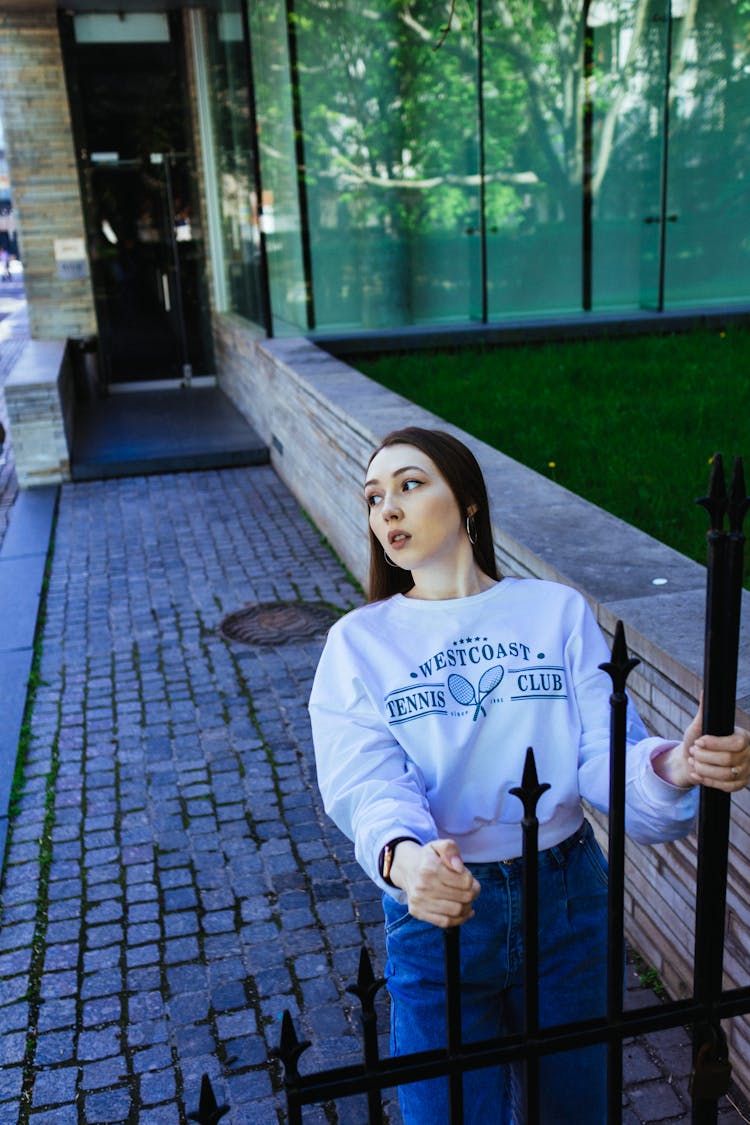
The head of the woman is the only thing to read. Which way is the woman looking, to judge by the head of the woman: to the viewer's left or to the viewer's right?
to the viewer's left

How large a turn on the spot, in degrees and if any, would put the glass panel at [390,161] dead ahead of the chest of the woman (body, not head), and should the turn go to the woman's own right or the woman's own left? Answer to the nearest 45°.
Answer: approximately 180°

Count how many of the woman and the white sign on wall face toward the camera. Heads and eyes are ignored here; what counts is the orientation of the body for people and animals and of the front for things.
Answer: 2

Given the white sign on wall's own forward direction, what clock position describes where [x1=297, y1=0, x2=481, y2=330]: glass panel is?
The glass panel is roughly at 10 o'clock from the white sign on wall.

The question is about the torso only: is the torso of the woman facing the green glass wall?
no

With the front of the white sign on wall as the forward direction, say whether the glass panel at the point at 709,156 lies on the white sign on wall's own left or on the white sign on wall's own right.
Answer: on the white sign on wall's own left

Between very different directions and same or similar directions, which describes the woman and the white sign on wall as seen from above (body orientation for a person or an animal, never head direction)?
same or similar directions

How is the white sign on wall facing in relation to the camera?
toward the camera

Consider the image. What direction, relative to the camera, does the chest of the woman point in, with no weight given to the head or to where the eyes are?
toward the camera

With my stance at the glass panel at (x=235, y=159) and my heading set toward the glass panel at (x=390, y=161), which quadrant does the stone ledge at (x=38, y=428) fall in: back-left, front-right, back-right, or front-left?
back-right

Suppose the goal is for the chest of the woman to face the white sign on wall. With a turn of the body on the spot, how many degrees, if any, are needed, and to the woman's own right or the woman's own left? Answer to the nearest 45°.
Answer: approximately 135° to the woman's own right

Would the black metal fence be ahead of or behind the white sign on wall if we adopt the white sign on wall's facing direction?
ahead

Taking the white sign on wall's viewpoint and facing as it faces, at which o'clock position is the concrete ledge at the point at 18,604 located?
The concrete ledge is roughly at 12 o'clock from the white sign on wall.

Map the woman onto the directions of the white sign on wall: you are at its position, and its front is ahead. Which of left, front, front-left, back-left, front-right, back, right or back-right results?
front

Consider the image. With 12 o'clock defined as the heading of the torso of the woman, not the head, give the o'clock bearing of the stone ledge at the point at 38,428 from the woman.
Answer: The stone ledge is roughly at 5 o'clock from the woman.

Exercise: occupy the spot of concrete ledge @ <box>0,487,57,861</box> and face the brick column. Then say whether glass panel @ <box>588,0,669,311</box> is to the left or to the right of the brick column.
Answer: right

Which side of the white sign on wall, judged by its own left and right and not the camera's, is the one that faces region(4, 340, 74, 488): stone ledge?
front

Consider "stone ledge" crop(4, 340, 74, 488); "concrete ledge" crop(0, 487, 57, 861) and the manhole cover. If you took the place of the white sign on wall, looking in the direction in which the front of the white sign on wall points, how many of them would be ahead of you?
3
